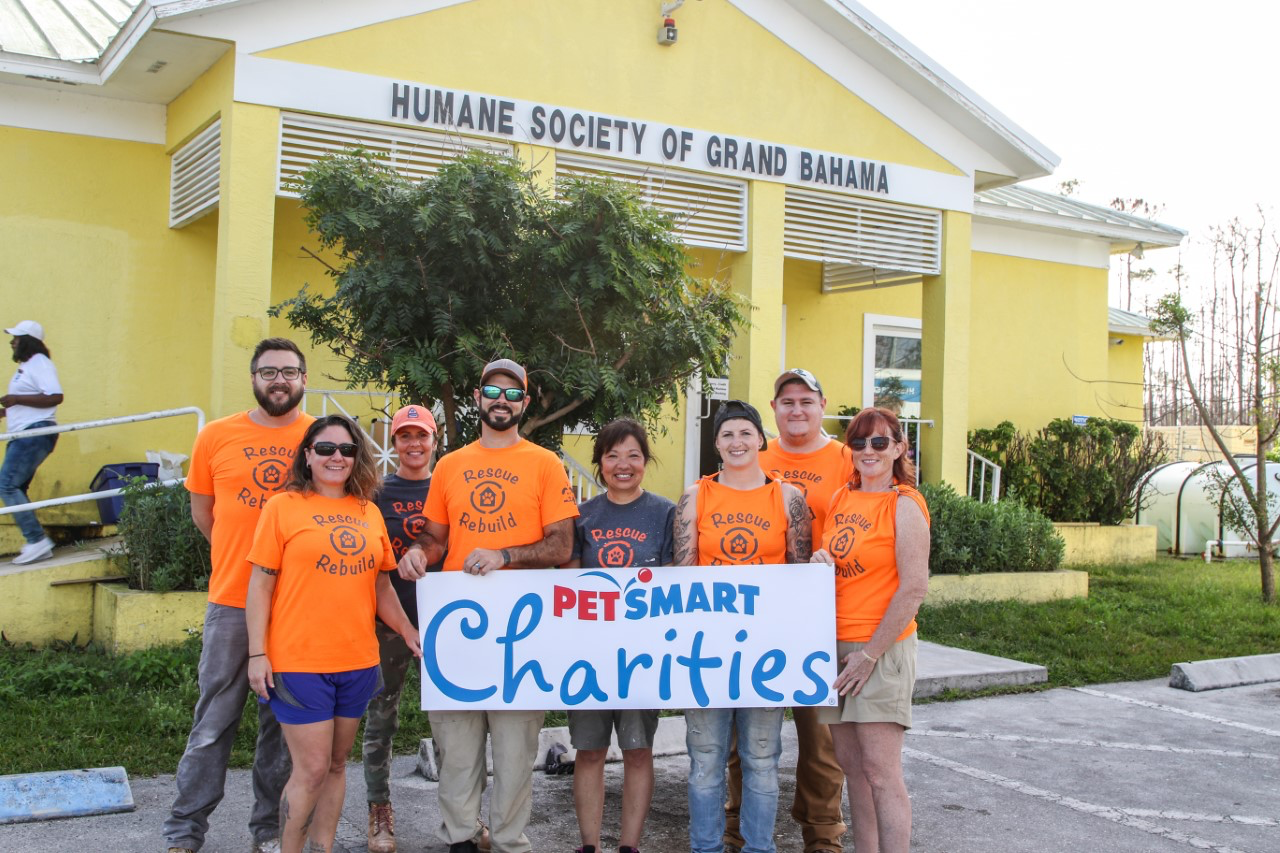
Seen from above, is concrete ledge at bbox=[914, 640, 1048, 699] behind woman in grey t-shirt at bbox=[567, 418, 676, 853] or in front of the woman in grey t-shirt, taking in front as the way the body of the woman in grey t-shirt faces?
behind

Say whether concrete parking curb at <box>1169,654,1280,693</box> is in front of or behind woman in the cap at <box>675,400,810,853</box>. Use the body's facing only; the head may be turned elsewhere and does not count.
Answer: behind

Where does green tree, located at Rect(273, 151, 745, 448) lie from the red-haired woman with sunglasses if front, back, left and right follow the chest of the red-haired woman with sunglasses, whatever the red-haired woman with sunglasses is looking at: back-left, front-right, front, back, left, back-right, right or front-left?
right

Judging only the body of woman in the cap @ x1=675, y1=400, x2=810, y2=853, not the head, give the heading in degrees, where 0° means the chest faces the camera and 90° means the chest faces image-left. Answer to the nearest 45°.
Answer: approximately 0°

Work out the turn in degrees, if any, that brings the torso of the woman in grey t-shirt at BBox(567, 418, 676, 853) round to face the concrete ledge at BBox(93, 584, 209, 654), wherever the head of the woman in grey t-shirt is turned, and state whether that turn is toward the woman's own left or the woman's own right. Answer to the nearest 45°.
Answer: approximately 135° to the woman's own right

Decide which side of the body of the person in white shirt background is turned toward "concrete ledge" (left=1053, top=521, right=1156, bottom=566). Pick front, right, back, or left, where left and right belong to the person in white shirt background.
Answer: back

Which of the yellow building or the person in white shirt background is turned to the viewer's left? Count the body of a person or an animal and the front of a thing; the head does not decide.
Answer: the person in white shirt background

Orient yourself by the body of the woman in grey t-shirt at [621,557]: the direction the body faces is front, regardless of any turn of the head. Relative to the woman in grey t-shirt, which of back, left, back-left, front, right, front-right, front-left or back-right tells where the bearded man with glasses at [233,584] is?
right

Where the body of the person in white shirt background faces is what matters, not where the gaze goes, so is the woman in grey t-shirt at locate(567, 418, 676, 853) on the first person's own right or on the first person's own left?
on the first person's own left

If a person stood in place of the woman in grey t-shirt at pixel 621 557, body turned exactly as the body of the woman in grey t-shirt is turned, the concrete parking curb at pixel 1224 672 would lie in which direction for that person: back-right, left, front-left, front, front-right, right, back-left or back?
back-left

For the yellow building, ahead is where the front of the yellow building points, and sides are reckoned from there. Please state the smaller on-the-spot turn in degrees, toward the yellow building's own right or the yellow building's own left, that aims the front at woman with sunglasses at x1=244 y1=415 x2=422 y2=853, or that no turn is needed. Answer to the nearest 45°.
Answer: approximately 45° to the yellow building's own right

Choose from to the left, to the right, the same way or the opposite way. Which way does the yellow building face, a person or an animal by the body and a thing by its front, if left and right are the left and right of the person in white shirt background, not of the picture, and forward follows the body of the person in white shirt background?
to the left

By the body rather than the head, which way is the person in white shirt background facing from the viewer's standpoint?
to the viewer's left
